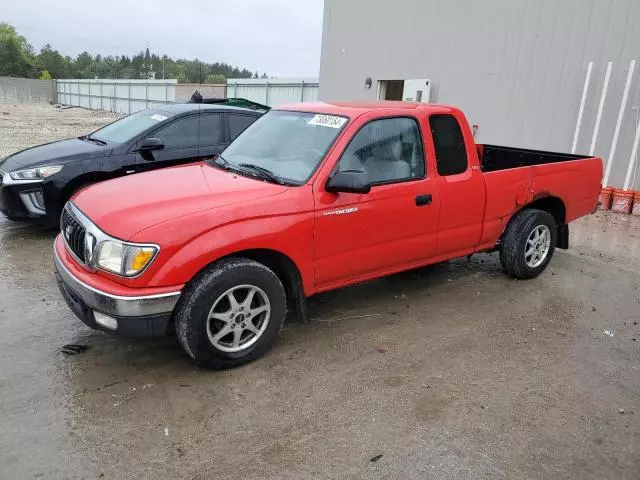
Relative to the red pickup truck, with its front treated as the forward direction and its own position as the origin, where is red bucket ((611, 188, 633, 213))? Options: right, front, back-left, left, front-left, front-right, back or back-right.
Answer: back

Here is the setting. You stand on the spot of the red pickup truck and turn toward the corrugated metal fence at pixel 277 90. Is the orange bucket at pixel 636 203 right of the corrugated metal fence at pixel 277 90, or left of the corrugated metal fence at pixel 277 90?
right

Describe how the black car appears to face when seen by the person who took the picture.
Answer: facing the viewer and to the left of the viewer

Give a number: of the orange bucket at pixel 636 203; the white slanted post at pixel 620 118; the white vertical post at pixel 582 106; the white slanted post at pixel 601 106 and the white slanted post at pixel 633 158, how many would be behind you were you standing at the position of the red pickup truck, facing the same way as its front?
5

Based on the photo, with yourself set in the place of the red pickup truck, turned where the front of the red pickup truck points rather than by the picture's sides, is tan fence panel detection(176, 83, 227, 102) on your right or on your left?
on your right

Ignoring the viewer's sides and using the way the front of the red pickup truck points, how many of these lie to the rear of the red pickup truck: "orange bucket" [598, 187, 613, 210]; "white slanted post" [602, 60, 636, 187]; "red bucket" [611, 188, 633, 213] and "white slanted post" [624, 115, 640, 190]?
4

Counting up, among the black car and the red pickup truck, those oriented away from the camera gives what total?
0

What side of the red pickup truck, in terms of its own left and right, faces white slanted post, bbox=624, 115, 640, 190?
back

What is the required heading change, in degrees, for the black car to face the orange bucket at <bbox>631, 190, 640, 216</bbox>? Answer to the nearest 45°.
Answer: approximately 135° to its left

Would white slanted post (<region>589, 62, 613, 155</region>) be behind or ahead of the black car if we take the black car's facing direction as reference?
behind
